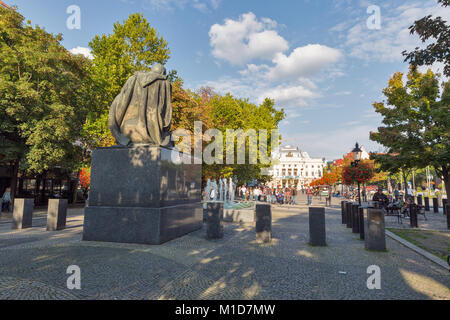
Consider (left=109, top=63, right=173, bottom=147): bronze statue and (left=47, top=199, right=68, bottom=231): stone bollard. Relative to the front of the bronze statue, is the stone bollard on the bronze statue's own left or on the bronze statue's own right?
on the bronze statue's own left

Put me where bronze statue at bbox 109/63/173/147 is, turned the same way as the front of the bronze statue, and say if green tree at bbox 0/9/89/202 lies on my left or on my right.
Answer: on my left

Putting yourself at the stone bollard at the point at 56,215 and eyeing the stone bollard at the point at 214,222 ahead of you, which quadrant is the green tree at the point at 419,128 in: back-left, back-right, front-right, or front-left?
front-left

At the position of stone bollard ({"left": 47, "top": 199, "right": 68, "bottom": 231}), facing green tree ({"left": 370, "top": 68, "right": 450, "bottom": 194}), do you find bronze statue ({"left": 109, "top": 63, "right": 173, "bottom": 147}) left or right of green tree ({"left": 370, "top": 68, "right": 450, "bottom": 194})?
right

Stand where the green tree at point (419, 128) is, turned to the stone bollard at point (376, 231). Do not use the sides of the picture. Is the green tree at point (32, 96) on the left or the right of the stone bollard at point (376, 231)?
right

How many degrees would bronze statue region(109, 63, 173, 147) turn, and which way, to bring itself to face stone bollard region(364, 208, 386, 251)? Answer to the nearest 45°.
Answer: approximately 90° to its right

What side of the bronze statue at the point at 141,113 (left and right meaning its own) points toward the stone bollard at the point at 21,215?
left

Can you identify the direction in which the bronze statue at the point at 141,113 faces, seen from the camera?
facing away from the viewer and to the right of the viewer

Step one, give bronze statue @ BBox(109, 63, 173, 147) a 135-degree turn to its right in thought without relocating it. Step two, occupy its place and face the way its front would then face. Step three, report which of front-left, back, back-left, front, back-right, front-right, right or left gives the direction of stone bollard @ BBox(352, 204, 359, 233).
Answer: left

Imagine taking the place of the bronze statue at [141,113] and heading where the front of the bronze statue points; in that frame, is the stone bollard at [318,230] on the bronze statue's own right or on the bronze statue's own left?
on the bronze statue's own right
